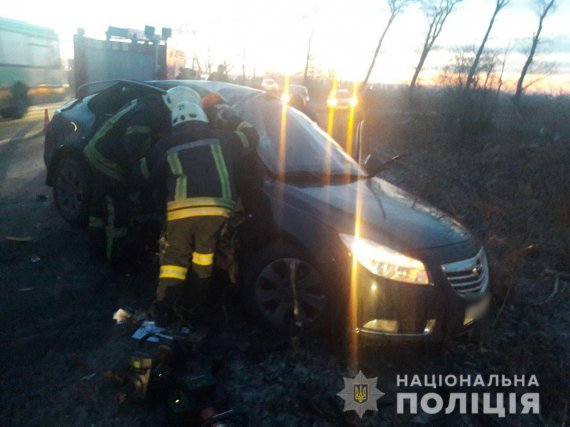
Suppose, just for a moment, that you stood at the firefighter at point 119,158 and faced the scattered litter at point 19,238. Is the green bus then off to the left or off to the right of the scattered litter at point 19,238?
right

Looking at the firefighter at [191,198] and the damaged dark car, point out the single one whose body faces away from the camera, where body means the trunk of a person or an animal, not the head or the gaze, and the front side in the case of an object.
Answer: the firefighter

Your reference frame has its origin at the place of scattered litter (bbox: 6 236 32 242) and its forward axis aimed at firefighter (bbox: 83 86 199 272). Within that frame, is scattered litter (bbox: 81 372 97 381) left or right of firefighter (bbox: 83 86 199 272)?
right

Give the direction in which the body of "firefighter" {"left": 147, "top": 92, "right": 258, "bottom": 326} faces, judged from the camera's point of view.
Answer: away from the camera

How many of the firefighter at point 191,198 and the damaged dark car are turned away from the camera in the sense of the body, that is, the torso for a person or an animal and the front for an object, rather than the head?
1

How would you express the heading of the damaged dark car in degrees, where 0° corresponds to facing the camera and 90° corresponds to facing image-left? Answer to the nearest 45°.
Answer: approximately 315°
